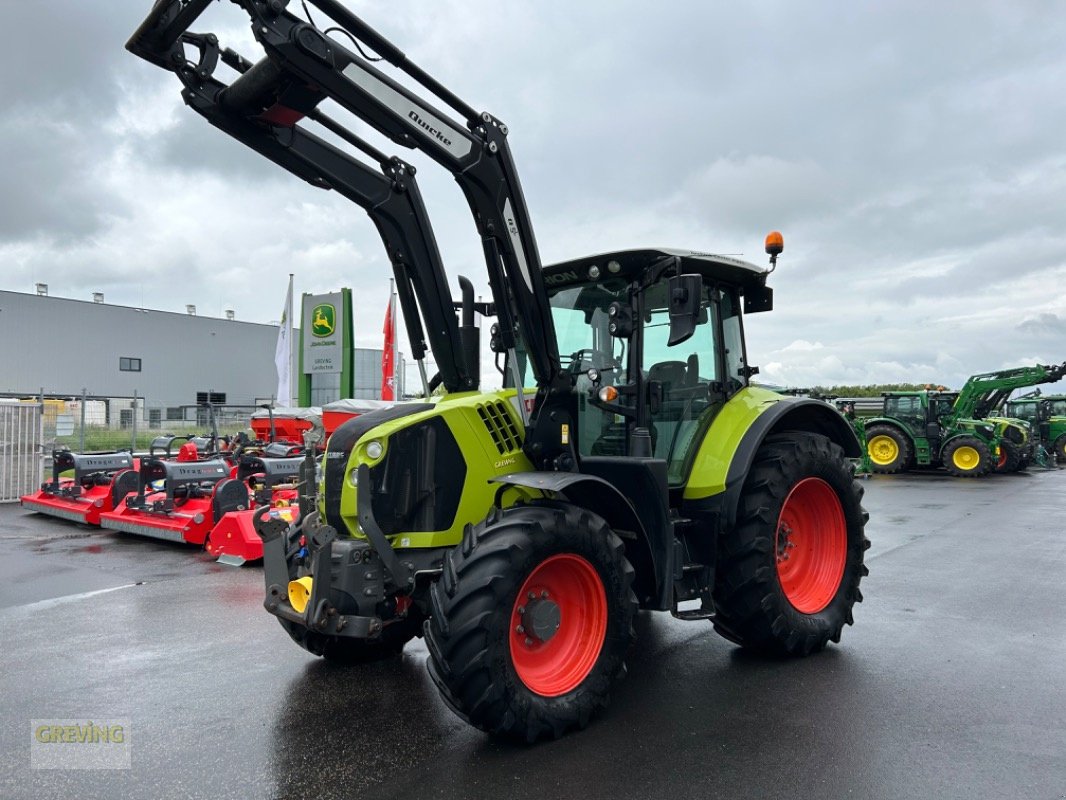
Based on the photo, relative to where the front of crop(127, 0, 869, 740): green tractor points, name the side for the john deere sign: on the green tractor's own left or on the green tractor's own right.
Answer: on the green tractor's own right

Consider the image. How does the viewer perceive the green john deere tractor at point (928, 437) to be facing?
facing the viewer and to the right of the viewer

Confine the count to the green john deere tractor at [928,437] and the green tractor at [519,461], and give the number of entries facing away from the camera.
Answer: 0

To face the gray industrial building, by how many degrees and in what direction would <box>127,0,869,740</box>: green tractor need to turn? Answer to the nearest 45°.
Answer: approximately 90° to its right

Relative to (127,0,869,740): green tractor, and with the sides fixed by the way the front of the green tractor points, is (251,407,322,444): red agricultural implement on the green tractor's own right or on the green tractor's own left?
on the green tractor's own right

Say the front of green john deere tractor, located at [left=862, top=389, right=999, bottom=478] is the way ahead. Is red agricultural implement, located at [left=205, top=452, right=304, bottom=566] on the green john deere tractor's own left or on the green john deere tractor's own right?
on the green john deere tractor's own right

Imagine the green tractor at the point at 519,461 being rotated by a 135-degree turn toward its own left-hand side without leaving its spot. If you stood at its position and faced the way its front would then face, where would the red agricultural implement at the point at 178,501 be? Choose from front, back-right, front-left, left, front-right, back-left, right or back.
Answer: back-left

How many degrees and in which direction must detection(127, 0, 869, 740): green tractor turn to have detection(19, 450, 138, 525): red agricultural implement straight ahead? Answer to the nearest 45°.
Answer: approximately 90° to its right

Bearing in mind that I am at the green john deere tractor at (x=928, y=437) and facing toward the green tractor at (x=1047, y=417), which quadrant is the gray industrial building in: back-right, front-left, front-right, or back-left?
back-left

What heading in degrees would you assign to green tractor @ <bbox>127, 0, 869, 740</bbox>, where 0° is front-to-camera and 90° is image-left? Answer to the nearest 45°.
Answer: approximately 45°
